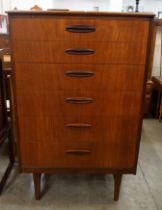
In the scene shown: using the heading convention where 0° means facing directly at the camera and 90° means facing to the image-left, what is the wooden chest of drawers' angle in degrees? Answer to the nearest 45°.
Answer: approximately 0°
